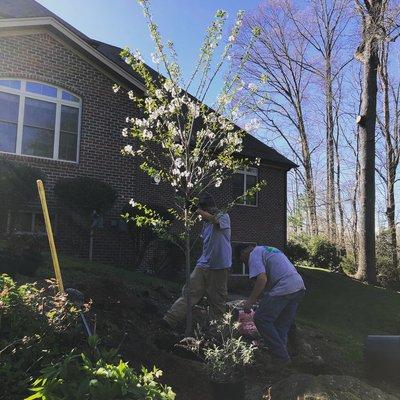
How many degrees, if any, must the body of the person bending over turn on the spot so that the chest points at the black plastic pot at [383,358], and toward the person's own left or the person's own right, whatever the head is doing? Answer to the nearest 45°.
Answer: approximately 180°

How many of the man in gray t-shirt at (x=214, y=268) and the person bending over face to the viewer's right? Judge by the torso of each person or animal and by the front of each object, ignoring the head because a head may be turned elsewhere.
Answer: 0

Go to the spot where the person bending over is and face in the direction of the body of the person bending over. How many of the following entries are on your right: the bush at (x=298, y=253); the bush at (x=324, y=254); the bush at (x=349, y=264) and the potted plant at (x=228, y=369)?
3

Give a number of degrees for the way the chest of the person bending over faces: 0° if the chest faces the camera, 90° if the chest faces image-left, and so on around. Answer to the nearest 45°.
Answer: approximately 90°

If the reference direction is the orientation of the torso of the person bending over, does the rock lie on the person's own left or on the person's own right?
on the person's own right

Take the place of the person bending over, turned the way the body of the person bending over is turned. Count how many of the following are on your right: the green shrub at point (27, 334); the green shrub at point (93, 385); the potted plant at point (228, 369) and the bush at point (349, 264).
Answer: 1

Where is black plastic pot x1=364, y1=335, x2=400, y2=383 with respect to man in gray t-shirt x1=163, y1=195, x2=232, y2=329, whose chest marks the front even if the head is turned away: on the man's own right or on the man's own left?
on the man's own left

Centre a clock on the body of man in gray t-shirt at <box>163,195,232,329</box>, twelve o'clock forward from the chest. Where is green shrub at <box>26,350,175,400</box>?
The green shrub is roughly at 11 o'clock from the man in gray t-shirt.

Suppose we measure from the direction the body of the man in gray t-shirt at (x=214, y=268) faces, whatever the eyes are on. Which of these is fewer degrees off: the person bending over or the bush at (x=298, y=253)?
the person bending over

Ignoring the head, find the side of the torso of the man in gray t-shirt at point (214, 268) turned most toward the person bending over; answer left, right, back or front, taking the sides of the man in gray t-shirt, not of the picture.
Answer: left

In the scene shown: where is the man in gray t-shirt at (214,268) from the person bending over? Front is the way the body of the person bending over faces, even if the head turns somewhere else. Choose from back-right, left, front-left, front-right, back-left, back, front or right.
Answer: front-right

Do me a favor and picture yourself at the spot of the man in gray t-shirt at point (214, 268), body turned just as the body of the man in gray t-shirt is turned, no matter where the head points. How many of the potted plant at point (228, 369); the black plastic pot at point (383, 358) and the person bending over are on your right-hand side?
0

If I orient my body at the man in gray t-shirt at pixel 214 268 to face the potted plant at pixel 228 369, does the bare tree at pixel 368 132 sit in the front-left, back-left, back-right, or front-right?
back-left
